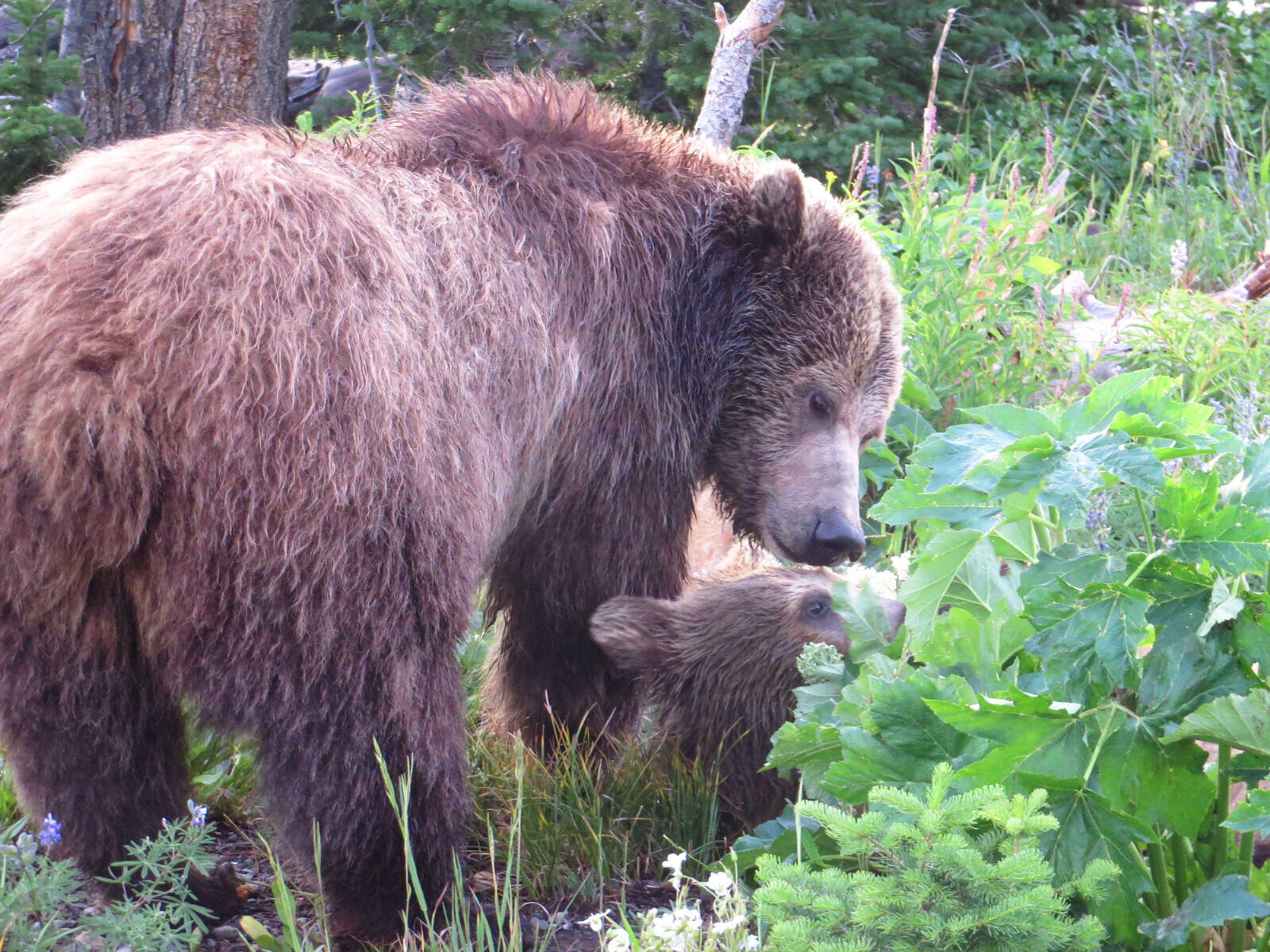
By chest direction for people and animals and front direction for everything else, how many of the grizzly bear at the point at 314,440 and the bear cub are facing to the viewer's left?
0

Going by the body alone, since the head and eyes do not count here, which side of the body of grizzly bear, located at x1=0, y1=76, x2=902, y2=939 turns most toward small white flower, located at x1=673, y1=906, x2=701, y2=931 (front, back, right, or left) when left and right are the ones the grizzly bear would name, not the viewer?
right

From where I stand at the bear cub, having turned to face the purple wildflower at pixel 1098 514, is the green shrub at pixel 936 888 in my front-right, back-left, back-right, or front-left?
front-right

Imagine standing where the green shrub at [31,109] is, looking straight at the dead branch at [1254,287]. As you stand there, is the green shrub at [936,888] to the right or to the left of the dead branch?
right

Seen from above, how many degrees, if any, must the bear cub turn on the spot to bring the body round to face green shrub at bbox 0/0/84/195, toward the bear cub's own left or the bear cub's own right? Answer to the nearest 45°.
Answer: approximately 135° to the bear cub's own left

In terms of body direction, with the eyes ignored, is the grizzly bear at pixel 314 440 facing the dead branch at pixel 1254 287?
yes

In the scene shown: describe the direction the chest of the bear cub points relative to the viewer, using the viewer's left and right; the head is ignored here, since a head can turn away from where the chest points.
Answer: facing to the right of the viewer

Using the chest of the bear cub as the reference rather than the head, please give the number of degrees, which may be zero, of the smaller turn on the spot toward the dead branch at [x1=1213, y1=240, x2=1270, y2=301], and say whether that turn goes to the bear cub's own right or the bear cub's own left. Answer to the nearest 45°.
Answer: approximately 45° to the bear cub's own left

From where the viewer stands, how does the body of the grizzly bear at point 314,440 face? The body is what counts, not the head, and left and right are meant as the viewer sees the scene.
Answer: facing away from the viewer and to the right of the viewer

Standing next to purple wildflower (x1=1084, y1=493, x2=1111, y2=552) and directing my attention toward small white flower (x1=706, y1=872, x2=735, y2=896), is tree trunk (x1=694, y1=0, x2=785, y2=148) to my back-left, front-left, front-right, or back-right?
back-right

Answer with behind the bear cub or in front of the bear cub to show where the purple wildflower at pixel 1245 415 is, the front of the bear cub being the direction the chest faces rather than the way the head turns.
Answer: in front

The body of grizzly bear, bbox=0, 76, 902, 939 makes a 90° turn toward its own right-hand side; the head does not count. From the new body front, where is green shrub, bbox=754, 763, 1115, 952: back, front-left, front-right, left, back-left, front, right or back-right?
front

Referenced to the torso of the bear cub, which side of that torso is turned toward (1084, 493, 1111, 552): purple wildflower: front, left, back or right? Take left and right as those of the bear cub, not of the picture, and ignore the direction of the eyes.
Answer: front

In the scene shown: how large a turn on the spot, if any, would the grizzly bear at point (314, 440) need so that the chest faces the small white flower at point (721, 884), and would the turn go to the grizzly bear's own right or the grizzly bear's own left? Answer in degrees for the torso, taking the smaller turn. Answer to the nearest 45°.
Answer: approximately 90° to the grizzly bear's own right
